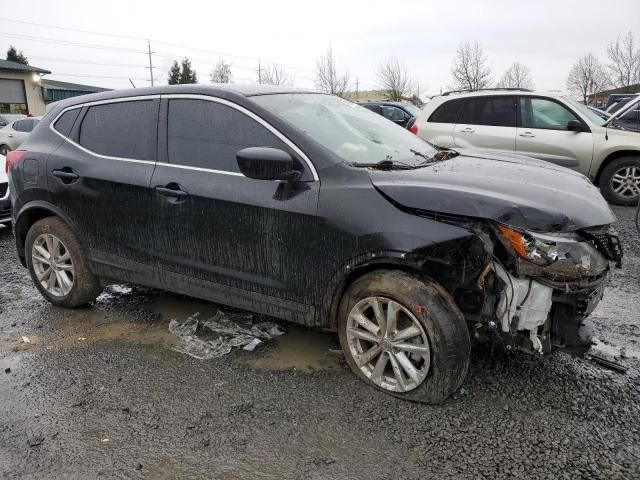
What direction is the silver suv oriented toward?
to the viewer's right

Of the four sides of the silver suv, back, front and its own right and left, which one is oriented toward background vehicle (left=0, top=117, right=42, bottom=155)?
back

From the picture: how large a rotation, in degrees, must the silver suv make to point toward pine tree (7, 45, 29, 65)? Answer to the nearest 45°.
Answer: approximately 135° to its left

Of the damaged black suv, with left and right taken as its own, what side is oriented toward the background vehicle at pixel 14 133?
back

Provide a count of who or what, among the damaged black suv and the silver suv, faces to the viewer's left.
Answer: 0

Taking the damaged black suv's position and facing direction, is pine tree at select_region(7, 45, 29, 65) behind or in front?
behind

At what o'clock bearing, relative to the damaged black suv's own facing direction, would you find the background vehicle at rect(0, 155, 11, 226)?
The background vehicle is roughly at 6 o'clock from the damaged black suv.
